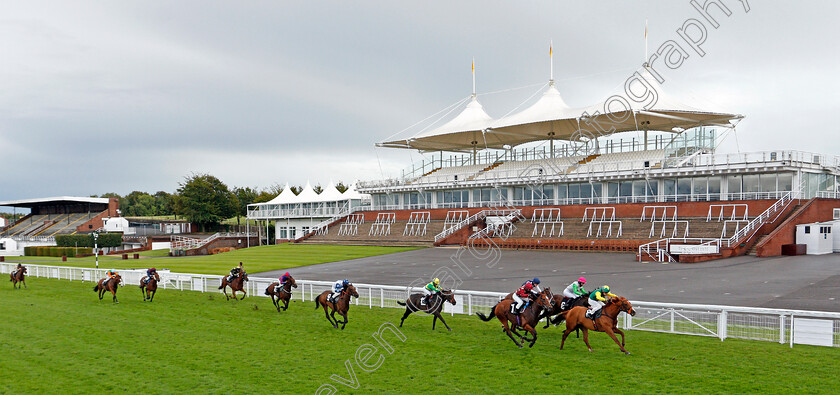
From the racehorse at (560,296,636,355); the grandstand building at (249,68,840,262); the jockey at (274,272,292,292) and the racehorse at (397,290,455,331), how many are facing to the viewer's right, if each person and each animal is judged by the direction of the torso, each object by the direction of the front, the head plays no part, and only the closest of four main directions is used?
3

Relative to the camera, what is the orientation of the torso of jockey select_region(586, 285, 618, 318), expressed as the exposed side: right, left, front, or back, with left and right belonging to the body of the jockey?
right

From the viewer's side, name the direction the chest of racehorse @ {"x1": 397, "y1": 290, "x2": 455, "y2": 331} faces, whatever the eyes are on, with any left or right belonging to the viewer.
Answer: facing to the right of the viewer

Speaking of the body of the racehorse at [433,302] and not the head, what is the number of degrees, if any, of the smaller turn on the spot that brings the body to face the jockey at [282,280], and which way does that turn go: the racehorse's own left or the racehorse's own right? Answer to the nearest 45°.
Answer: approximately 135° to the racehorse's own left

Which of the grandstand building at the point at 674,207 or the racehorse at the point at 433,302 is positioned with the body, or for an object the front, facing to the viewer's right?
the racehorse

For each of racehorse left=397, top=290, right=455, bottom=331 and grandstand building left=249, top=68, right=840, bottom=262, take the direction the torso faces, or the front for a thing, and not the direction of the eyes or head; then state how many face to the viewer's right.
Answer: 1

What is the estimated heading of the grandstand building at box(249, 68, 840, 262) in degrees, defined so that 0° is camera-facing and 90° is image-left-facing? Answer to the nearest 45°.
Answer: approximately 45°

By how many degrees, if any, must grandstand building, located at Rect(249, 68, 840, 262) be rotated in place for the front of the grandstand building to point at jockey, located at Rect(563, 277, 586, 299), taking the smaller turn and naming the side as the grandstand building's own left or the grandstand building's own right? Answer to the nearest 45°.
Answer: approximately 45° to the grandstand building's own left

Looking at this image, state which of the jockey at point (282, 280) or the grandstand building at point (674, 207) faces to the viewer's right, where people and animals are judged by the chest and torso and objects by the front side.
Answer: the jockey

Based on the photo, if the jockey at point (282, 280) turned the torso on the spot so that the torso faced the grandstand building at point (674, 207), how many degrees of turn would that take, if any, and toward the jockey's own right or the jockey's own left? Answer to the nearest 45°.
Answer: approximately 45° to the jockey's own left

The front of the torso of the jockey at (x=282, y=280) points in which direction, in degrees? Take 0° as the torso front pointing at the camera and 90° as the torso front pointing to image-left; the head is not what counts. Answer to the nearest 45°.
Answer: approximately 270°

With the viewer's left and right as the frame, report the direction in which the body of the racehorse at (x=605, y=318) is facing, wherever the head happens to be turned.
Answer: facing to the right of the viewer
